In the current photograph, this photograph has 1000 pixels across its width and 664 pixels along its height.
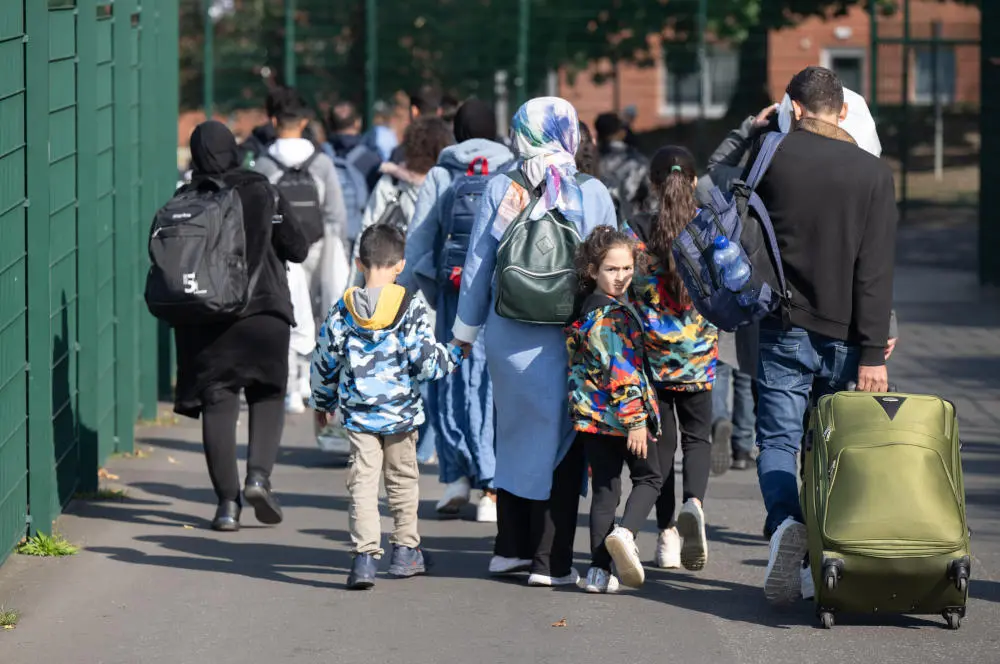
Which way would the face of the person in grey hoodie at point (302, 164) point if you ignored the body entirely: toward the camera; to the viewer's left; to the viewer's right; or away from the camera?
away from the camera

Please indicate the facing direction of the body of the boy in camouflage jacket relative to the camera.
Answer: away from the camera

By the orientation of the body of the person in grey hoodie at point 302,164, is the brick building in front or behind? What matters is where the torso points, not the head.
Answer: in front

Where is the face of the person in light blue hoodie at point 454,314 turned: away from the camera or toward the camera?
away from the camera

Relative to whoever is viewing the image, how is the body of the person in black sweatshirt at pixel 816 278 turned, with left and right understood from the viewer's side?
facing away from the viewer

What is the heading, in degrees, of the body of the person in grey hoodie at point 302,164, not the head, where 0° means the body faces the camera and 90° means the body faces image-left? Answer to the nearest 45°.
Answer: approximately 180°

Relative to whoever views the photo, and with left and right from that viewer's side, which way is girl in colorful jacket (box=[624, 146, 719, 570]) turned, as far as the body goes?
facing away from the viewer

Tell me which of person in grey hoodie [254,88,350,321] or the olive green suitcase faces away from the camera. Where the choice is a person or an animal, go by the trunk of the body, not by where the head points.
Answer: the person in grey hoodie
